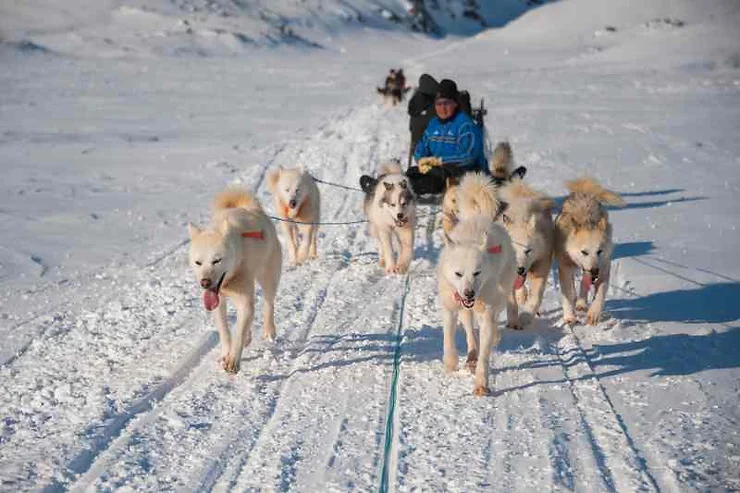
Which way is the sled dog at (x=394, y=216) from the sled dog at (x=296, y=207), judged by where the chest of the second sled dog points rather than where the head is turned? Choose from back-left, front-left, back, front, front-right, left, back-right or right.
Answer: front-left

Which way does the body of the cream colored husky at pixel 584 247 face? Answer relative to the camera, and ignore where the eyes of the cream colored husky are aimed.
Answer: toward the camera

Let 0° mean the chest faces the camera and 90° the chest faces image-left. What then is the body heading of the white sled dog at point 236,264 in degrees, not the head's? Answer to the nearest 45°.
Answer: approximately 45°

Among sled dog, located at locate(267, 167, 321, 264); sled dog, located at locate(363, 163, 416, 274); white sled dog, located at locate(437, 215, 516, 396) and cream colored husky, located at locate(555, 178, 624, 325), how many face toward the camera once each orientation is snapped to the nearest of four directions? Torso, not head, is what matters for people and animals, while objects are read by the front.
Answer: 4

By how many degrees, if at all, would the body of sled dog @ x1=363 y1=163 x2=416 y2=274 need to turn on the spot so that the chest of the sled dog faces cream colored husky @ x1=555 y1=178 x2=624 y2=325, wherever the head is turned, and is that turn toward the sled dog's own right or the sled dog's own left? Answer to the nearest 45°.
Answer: approximately 45° to the sled dog's own left

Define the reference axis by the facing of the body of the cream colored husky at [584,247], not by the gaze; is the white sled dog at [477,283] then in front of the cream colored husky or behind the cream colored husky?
in front

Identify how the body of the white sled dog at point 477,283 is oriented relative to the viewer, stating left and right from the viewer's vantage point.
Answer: facing the viewer

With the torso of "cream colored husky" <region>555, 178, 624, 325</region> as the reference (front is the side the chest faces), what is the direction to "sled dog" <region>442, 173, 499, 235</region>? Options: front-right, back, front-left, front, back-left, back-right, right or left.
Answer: right

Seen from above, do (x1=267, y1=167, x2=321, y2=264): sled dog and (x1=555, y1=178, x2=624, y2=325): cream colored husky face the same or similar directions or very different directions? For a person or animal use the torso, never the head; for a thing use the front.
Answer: same or similar directions

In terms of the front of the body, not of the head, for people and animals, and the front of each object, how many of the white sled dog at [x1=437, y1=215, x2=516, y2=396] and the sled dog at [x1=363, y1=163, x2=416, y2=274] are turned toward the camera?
2

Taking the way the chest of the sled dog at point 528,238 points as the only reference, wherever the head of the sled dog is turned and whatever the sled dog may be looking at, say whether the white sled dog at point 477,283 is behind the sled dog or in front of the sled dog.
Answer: in front

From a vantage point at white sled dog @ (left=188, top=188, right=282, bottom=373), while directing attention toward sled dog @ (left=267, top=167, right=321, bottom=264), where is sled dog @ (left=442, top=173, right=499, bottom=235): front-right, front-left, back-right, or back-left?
front-right

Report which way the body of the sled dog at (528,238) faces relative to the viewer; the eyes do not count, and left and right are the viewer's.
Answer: facing the viewer and to the left of the viewer

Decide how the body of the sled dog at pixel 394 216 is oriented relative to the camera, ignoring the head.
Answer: toward the camera

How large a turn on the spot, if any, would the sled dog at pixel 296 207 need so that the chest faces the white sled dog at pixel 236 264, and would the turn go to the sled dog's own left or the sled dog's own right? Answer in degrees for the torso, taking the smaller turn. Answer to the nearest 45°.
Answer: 0° — it already faces it

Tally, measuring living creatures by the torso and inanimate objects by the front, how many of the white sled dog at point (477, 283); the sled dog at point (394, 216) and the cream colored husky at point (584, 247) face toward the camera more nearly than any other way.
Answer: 3

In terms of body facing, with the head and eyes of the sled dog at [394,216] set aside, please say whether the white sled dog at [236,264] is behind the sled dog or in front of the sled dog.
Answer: in front
